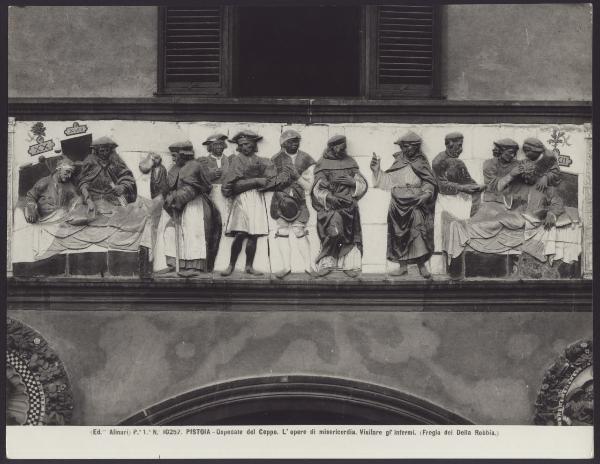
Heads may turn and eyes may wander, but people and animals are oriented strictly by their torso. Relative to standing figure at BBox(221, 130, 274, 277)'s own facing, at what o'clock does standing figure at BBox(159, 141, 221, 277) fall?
standing figure at BBox(159, 141, 221, 277) is roughly at 3 o'clock from standing figure at BBox(221, 130, 274, 277).

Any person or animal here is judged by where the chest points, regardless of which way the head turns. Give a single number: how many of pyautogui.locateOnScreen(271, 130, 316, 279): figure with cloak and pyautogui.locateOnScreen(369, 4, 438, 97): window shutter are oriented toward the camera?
2

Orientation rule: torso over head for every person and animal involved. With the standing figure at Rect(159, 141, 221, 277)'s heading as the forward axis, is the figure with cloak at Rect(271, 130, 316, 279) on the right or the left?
on its left

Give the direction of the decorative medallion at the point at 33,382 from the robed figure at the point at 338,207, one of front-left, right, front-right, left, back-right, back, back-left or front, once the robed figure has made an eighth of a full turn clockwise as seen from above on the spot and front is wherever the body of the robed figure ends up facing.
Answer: front-right

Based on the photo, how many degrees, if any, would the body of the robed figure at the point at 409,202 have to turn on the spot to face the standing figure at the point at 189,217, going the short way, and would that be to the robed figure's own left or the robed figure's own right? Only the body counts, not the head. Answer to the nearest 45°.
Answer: approximately 90° to the robed figure's own right
